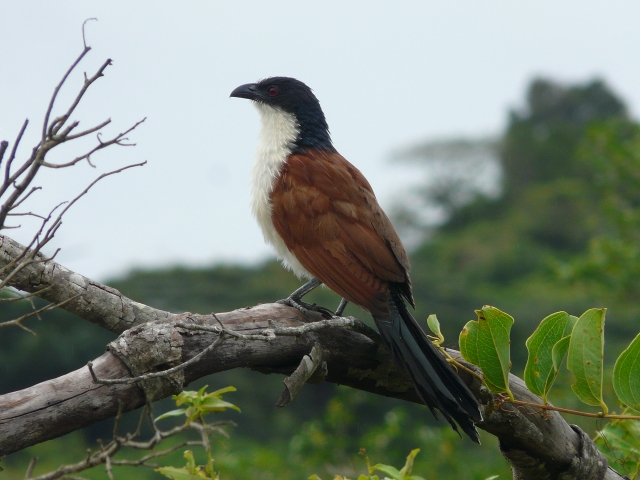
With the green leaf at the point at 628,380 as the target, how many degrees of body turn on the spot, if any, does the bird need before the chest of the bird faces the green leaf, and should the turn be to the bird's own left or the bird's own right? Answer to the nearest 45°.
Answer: approximately 135° to the bird's own left

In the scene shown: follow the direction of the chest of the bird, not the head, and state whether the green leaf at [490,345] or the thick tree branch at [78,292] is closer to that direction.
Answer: the thick tree branch

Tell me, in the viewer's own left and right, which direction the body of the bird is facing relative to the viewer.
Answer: facing to the left of the viewer

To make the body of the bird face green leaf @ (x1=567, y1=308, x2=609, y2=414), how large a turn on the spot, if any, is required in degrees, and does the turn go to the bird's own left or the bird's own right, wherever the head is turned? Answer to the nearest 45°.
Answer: approximately 135° to the bird's own left

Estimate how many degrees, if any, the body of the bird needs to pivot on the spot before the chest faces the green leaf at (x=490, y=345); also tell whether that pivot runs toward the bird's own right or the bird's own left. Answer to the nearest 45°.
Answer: approximately 135° to the bird's own left
